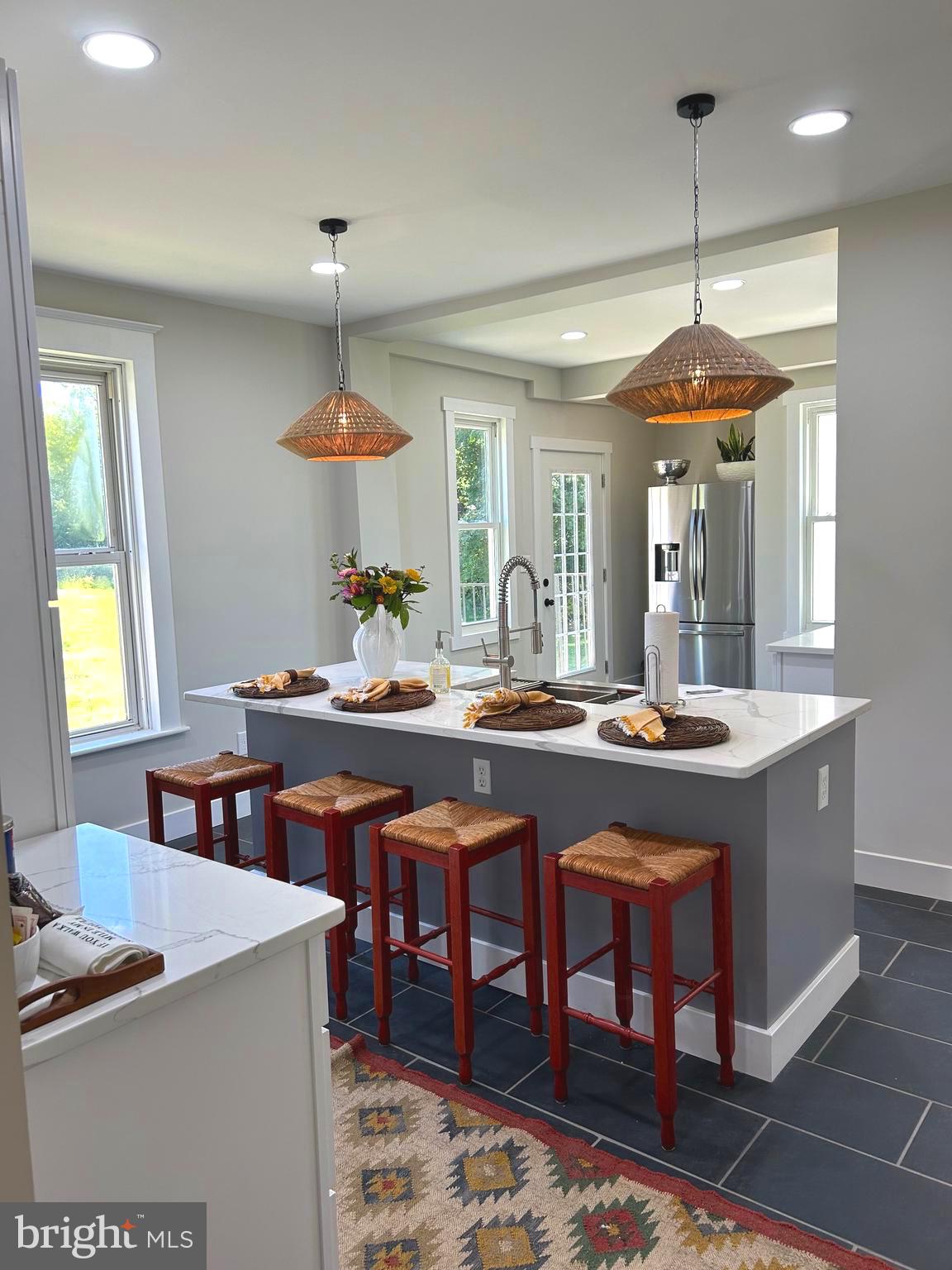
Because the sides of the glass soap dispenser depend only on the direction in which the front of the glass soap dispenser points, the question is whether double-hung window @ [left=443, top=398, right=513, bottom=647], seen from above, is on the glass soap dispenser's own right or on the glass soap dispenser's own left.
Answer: on the glass soap dispenser's own left

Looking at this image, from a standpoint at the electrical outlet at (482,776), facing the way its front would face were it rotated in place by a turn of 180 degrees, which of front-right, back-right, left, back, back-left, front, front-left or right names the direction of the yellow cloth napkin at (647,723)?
right

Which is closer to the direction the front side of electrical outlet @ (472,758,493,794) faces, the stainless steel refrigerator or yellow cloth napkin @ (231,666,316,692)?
the yellow cloth napkin

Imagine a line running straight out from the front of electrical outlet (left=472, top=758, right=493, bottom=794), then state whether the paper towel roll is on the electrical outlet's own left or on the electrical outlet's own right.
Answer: on the electrical outlet's own left

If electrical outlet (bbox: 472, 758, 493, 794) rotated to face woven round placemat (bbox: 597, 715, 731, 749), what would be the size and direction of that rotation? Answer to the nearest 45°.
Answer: approximately 90° to its left

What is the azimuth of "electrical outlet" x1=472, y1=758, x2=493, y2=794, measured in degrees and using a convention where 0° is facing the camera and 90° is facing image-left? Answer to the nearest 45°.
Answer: approximately 45°

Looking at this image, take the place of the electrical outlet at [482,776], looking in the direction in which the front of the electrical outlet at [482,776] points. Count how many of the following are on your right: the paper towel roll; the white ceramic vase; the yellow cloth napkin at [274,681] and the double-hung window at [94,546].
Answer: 3

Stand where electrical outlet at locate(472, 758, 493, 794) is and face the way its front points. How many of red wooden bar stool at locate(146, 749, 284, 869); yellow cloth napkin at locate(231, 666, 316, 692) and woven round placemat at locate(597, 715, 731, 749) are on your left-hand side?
1

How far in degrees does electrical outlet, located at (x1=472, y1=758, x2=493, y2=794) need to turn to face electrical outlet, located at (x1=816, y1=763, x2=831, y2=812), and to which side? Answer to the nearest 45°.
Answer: approximately 135° to its left

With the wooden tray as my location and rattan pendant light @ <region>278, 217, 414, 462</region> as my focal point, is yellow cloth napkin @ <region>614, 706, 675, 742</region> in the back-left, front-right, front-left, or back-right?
front-right

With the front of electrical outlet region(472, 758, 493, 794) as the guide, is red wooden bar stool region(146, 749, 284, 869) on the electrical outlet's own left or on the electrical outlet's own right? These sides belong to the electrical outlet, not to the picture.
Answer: on the electrical outlet's own right
